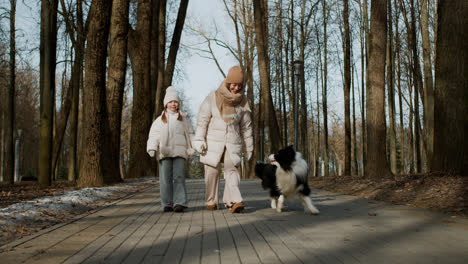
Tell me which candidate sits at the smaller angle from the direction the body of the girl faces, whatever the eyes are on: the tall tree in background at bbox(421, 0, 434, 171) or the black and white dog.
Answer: the black and white dog

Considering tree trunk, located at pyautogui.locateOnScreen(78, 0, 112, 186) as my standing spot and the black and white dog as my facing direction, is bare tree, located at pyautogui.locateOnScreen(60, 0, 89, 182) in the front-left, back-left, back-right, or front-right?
back-left

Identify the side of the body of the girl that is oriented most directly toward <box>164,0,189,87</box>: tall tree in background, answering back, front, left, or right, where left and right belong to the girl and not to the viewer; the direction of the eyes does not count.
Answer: back

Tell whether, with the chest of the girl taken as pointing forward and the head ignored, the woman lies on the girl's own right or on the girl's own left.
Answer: on the girl's own left

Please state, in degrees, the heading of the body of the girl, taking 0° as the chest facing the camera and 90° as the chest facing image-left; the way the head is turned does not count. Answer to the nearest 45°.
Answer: approximately 0°

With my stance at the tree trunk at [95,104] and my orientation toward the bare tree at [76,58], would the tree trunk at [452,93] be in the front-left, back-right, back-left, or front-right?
back-right

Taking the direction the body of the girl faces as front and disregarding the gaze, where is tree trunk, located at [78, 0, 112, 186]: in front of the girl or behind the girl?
behind

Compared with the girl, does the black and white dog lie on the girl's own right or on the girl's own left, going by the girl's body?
on the girl's own left

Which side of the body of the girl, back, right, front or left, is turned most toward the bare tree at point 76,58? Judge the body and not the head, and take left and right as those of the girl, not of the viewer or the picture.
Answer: back
